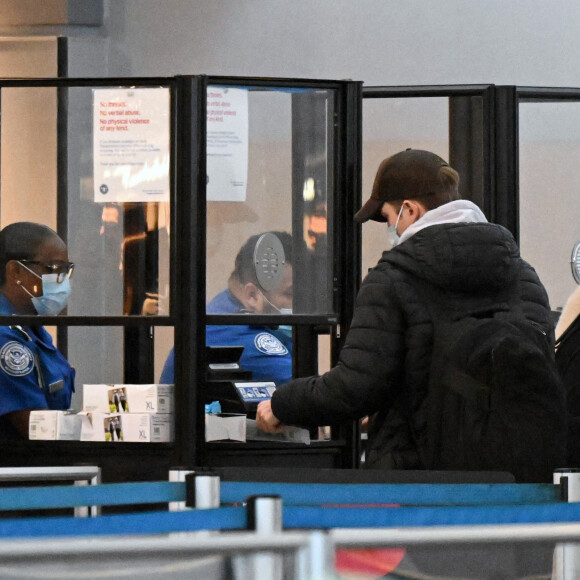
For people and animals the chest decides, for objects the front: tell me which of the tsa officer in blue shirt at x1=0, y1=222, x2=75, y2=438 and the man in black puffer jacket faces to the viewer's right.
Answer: the tsa officer in blue shirt

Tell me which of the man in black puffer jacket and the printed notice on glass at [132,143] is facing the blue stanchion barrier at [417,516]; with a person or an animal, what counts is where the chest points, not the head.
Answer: the printed notice on glass

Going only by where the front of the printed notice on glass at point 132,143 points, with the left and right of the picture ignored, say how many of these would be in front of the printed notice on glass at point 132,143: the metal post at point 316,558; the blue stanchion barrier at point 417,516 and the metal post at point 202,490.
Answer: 3

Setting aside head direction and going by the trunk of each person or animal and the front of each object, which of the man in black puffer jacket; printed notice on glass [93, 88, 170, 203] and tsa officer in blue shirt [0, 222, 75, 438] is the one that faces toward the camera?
the printed notice on glass

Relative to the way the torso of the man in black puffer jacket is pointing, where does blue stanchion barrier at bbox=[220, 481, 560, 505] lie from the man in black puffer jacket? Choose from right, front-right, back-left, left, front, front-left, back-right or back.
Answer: back-left

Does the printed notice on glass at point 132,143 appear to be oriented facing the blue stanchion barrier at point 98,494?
yes

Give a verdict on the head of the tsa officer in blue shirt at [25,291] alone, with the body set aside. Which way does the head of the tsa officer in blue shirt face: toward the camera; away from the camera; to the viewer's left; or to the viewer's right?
to the viewer's right

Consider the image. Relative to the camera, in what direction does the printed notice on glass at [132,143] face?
facing the viewer

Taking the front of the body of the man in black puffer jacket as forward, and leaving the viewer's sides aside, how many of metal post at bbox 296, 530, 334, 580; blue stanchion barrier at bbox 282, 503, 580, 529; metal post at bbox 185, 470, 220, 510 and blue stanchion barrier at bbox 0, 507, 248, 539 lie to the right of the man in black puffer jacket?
0

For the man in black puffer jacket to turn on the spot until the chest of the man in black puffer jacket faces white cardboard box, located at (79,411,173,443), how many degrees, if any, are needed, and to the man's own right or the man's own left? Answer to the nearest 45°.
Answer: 0° — they already face it

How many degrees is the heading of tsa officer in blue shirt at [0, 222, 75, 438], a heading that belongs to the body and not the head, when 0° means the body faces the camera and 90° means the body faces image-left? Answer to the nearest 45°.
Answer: approximately 270°

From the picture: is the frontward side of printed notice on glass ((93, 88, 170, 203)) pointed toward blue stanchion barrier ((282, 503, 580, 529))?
yes

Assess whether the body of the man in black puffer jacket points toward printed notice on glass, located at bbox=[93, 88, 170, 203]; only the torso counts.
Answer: yes

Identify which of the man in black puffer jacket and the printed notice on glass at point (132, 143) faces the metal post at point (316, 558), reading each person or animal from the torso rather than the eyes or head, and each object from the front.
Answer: the printed notice on glass

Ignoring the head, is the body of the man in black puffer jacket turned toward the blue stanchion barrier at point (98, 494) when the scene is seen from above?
no

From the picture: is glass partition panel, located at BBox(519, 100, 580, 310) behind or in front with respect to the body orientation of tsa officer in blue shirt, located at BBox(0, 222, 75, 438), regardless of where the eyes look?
in front

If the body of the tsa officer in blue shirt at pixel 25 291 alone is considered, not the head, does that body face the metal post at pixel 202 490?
no

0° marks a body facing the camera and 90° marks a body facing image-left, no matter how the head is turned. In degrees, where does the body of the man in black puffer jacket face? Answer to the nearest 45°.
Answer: approximately 135°
